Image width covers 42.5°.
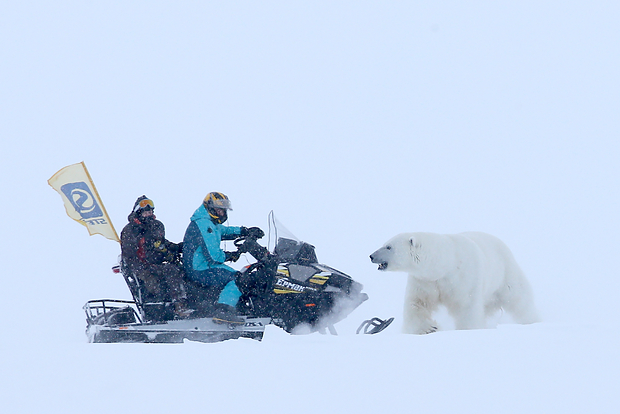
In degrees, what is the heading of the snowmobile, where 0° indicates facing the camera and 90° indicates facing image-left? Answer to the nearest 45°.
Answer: approximately 270°

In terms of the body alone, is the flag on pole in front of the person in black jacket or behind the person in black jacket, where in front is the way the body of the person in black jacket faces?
behind

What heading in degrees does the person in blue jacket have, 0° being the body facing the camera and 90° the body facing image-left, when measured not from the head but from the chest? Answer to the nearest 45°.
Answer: approximately 270°

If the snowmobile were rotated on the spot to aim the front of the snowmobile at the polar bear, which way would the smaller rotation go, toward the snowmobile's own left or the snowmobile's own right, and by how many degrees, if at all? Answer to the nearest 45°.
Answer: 0° — it already faces it

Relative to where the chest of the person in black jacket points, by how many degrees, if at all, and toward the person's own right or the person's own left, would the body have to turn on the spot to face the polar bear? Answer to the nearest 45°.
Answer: approximately 45° to the person's own left
